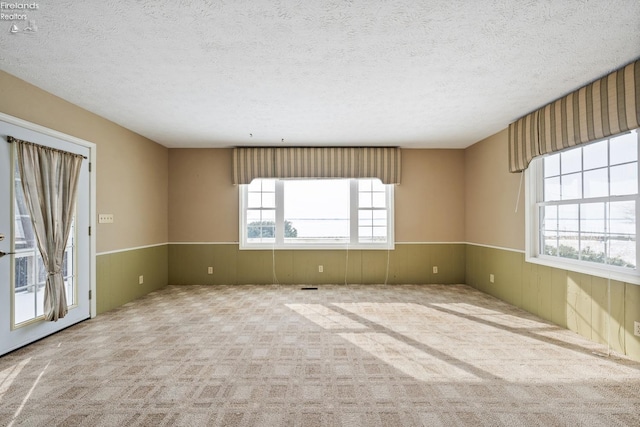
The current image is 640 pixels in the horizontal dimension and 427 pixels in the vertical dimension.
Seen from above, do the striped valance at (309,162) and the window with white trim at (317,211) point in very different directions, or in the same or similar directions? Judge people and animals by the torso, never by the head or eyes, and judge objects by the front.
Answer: same or similar directions

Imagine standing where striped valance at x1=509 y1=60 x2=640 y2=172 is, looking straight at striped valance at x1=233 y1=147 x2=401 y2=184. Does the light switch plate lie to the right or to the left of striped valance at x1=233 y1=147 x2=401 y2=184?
left

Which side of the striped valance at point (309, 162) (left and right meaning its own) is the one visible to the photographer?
front

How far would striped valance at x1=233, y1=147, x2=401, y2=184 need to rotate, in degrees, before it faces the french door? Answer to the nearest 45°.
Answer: approximately 45° to its right

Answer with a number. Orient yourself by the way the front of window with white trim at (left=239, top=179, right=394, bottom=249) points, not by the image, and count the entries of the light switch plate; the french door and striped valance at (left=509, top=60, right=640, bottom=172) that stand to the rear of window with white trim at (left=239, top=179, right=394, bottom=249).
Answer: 0

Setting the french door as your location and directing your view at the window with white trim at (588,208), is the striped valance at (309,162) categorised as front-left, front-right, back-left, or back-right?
front-left

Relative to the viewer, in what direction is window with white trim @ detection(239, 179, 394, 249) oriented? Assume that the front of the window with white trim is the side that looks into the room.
toward the camera

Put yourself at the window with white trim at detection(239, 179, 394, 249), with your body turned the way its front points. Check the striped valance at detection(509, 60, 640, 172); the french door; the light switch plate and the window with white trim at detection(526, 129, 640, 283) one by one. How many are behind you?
0

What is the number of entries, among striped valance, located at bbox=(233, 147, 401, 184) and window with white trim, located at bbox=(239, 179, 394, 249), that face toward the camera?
2

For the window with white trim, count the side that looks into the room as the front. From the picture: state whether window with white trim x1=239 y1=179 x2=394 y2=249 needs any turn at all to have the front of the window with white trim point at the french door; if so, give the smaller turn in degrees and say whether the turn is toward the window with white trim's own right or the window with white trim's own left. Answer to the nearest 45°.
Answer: approximately 45° to the window with white trim's own right

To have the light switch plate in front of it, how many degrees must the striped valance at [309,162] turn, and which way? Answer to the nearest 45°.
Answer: approximately 45° to its right
